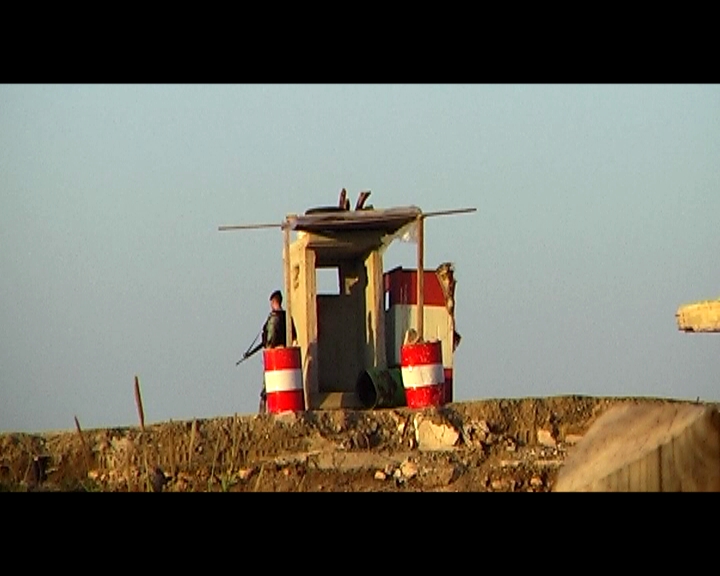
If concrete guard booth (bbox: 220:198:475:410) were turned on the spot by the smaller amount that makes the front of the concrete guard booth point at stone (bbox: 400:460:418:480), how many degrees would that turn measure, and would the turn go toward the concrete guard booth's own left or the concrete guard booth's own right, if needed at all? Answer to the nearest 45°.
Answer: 0° — it already faces it

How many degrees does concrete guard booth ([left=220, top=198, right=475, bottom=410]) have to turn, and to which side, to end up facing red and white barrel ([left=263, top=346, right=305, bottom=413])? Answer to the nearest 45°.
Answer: approximately 45° to its right

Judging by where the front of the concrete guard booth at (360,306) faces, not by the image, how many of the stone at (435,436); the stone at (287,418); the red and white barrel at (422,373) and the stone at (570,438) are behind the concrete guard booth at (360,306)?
0

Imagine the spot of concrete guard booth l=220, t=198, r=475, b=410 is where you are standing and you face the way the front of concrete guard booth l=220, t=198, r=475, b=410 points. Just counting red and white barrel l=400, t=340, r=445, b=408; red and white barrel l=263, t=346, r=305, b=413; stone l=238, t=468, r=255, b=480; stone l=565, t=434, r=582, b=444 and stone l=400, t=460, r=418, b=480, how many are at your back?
0

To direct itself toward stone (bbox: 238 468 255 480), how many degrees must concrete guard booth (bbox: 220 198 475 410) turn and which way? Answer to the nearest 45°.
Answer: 0° — it already faces it

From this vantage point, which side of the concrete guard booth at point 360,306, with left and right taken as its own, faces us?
front

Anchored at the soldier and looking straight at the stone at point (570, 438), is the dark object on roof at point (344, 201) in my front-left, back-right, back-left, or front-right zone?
front-left

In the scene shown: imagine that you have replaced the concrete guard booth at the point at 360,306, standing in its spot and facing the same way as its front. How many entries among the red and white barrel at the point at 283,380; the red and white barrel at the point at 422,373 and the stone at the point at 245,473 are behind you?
0

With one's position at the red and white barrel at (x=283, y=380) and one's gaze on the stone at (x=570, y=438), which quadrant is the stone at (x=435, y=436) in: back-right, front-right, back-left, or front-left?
front-right

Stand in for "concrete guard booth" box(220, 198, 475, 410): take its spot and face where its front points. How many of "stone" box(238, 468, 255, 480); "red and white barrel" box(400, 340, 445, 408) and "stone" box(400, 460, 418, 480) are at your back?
0

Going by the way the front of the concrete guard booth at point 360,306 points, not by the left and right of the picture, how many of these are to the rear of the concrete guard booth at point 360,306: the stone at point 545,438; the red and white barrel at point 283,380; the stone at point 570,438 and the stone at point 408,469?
0

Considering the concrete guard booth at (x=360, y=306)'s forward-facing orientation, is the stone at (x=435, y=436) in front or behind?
in front

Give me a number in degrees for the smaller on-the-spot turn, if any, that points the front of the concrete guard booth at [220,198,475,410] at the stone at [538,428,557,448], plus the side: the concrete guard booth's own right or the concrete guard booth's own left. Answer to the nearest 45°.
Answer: approximately 45° to the concrete guard booth's own left

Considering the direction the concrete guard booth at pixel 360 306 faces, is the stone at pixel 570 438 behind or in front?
in front

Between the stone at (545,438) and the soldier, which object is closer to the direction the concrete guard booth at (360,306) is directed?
the stone
